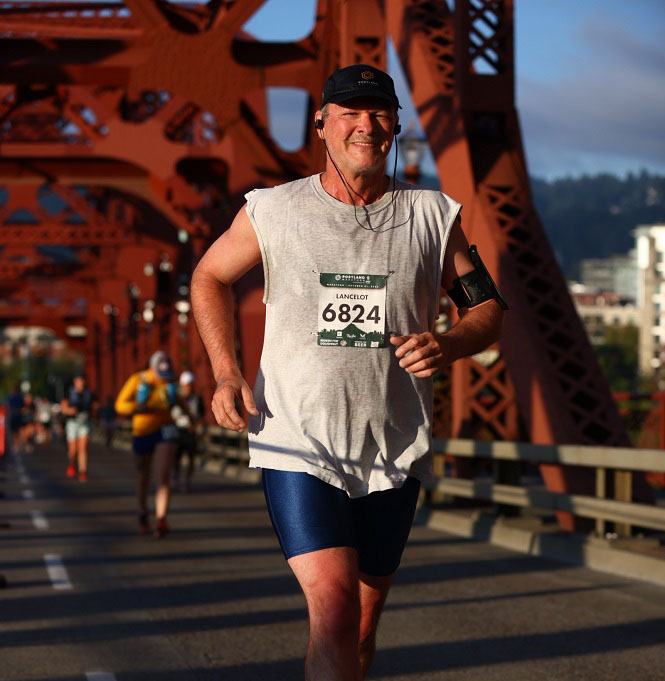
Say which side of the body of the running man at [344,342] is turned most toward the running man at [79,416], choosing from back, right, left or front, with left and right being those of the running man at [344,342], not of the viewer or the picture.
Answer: back

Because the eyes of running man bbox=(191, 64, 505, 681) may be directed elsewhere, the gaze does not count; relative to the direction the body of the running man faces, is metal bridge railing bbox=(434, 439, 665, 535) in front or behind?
behind

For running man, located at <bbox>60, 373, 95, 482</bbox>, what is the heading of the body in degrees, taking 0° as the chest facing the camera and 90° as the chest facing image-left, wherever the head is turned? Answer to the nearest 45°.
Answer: approximately 0°

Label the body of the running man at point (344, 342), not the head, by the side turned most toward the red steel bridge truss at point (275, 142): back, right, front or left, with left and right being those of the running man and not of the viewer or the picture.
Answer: back

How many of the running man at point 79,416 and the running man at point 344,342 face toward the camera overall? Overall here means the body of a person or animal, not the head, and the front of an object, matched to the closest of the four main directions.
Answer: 2

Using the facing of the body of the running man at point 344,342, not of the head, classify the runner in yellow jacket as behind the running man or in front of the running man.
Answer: behind

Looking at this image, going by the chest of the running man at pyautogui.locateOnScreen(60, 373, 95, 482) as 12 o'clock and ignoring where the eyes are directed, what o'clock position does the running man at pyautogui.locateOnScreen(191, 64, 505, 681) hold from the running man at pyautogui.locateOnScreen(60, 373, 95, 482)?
the running man at pyautogui.locateOnScreen(191, 64, 505, 681) is roughly at 12 o'clock from the running man at pyautogui.locateOnScreen(60, 373, 95, 482).
